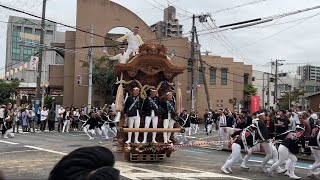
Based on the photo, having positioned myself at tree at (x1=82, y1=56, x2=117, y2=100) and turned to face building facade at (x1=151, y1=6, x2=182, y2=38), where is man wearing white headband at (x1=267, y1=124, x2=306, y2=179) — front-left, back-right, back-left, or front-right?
back-right

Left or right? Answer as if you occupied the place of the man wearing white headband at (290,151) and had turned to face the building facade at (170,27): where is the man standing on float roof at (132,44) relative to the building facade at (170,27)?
left

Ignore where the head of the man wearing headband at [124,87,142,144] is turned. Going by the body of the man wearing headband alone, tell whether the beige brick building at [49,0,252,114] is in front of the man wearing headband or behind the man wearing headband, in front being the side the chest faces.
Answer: behind

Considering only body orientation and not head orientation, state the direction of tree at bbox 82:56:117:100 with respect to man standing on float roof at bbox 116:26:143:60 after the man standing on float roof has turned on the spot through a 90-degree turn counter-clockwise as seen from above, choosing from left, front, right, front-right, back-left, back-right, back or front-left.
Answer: left

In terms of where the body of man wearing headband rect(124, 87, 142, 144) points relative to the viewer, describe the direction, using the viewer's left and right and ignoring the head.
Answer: facing the viewer

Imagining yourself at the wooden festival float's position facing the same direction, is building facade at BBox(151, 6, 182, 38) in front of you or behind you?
behind

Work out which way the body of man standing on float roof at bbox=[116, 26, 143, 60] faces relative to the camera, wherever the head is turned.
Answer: toward the camera

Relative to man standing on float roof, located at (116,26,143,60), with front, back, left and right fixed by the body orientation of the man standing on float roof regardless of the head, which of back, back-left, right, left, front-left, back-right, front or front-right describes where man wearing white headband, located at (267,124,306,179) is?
front-left

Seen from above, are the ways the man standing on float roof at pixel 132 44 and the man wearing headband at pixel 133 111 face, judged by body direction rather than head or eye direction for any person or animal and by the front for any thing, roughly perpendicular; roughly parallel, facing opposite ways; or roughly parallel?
roughly parallel

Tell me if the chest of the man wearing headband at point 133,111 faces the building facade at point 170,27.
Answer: no

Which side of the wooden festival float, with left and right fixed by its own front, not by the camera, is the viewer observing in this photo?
front

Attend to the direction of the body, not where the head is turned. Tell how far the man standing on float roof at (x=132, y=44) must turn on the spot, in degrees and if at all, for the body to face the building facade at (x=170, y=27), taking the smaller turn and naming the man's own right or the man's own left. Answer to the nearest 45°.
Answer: approximately 180°

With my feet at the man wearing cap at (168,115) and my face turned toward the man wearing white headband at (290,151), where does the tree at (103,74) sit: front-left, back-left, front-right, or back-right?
back-left

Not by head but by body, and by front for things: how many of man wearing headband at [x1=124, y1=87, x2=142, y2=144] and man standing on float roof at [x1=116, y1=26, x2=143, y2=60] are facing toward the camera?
2

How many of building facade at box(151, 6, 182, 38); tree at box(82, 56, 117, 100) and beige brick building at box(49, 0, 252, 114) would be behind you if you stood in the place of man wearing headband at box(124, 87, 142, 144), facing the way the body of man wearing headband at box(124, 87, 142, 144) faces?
3
